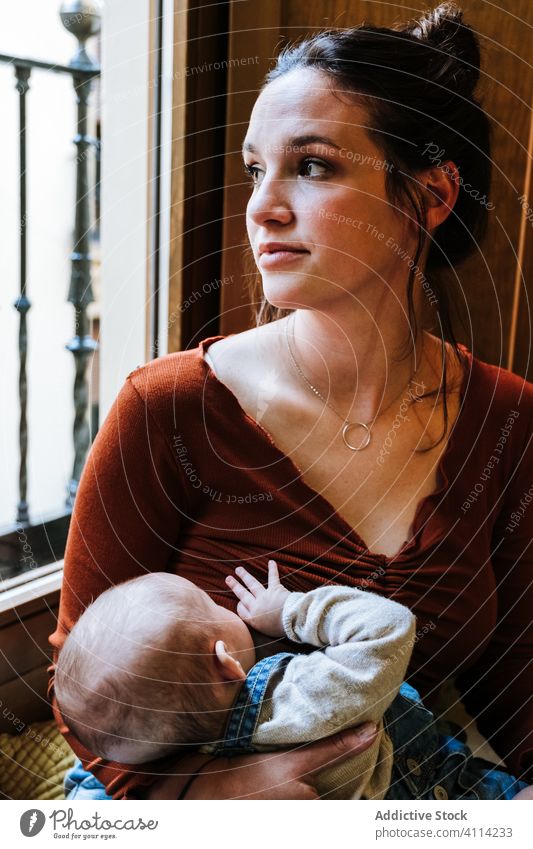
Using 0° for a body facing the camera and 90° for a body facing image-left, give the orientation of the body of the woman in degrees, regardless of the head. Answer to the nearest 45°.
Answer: approximately 0°
